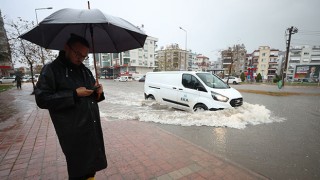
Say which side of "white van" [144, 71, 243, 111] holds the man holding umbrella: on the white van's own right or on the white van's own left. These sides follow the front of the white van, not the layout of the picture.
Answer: on the white van's own right

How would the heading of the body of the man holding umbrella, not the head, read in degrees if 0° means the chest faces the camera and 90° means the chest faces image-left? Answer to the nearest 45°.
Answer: approximately 315°

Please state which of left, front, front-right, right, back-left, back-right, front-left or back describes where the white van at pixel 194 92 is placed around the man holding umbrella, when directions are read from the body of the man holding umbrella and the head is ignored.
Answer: left

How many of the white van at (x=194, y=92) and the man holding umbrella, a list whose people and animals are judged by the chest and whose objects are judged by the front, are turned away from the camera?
0

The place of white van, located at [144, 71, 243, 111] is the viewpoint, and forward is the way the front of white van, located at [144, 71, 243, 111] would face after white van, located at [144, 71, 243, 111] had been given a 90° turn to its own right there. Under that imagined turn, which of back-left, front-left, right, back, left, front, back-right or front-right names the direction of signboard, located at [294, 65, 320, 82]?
back

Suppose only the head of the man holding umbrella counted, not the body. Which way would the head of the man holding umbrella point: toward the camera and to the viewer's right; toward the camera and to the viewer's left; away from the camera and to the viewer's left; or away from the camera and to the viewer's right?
toward the camera and to the viewer's right

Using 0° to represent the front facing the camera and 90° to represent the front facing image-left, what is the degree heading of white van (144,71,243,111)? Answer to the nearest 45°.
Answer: approximately 315°

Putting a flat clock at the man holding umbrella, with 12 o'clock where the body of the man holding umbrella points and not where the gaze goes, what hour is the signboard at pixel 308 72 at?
The signboard is roughly at 10 o'clock from the man holding umbrella.
